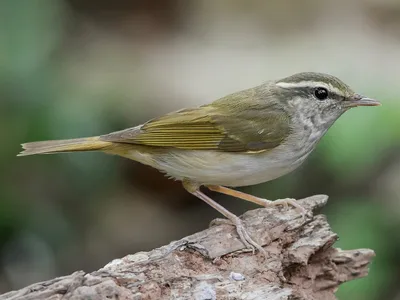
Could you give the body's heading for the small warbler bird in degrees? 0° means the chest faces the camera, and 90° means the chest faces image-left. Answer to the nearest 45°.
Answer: approximately 270°
